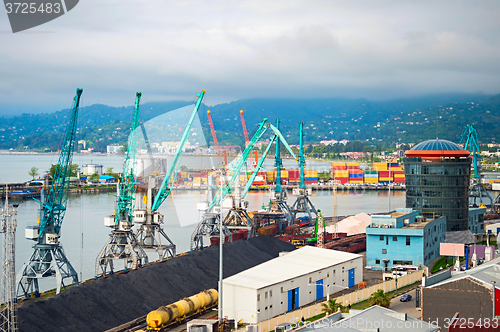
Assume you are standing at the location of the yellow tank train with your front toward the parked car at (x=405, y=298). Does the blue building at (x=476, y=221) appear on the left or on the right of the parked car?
left

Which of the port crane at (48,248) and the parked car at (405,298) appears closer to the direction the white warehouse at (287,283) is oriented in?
the parked car

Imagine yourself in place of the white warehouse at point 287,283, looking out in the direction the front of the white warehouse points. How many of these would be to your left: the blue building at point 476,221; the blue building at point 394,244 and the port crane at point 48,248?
2

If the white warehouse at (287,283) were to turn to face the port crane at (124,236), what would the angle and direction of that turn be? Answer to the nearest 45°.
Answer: approximately 180°

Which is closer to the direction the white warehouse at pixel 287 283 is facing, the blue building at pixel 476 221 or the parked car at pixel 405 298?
the parked car

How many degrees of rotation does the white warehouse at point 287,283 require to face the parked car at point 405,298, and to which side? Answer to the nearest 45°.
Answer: approximately 45° to its left

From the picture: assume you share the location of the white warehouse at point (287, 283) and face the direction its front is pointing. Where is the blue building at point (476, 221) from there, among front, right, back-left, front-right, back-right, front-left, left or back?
left

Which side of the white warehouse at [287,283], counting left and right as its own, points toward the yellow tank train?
right

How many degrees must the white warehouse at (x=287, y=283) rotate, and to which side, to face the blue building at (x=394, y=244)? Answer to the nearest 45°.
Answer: approximately 90° to its left

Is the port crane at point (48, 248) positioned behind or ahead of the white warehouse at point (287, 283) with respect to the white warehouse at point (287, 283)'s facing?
behind

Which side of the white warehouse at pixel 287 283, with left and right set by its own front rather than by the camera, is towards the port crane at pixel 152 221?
back
